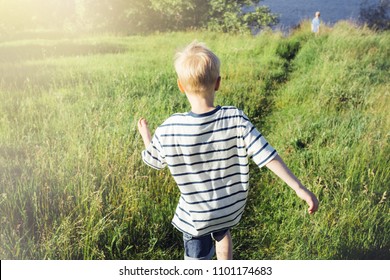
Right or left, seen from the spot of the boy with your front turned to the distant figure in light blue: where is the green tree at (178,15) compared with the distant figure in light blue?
left

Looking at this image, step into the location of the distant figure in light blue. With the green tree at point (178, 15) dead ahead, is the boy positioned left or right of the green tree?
left

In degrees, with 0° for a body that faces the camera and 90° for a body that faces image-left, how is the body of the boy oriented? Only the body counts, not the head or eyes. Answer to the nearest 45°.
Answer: approximately 180°
